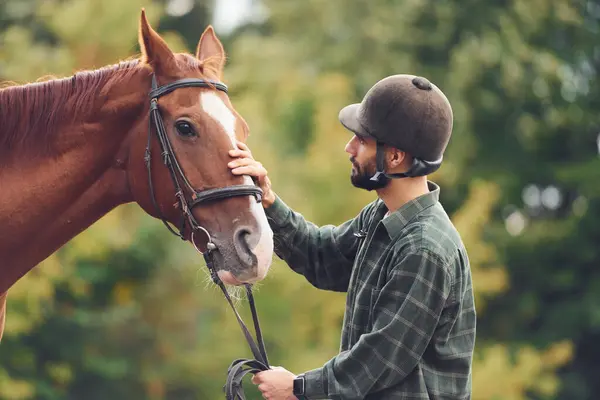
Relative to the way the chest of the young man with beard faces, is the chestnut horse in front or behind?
in front

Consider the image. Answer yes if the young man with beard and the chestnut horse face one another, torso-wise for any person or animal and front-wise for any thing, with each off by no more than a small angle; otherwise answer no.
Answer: yes

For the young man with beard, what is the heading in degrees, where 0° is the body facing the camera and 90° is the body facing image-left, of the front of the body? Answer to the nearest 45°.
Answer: approximately 90°

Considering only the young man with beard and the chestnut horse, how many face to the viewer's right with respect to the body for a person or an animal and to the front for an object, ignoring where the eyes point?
1

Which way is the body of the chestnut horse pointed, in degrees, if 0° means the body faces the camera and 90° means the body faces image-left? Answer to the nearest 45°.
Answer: approximately 270°

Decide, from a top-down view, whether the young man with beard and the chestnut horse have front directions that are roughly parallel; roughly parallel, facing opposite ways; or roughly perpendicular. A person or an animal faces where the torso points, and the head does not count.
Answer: roughly parallel, facing opposite ways

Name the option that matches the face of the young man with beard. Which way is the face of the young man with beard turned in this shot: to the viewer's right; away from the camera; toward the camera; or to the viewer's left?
to the viewer's left

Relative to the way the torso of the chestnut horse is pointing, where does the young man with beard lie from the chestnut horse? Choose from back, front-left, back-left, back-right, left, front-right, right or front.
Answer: front
